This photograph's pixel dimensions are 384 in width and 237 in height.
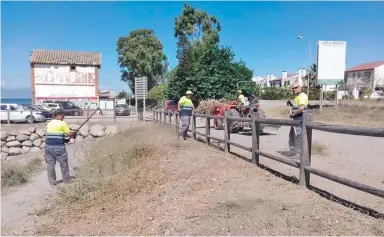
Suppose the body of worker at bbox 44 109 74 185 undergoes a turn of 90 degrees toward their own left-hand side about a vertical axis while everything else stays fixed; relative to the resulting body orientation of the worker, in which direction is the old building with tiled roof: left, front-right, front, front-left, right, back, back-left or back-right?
front-right

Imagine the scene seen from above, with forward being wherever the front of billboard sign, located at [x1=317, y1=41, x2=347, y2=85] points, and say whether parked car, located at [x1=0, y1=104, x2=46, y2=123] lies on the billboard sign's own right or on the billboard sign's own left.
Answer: on the billboard sign's own right

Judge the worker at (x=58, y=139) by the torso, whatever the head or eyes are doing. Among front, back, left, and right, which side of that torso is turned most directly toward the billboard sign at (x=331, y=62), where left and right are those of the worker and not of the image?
front

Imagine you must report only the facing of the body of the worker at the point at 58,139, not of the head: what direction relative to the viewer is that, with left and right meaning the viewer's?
facing away from the viewer and to the right of the viewer

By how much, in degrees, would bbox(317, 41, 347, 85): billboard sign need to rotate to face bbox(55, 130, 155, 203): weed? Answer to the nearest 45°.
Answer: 0° — it already faces it

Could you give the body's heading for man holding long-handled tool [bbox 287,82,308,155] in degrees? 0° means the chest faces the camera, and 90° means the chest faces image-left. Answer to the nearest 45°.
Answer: approximately 45°

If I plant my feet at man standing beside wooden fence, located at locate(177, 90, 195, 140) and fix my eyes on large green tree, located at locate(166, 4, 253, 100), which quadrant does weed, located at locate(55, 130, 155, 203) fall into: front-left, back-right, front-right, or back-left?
back-left

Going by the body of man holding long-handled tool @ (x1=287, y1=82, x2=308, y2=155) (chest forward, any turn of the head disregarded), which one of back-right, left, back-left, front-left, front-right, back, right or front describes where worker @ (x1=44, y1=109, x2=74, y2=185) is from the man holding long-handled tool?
front-right

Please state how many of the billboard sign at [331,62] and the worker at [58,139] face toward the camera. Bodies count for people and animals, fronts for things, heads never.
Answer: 1

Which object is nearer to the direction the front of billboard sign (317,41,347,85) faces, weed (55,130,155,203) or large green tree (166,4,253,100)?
the weed
